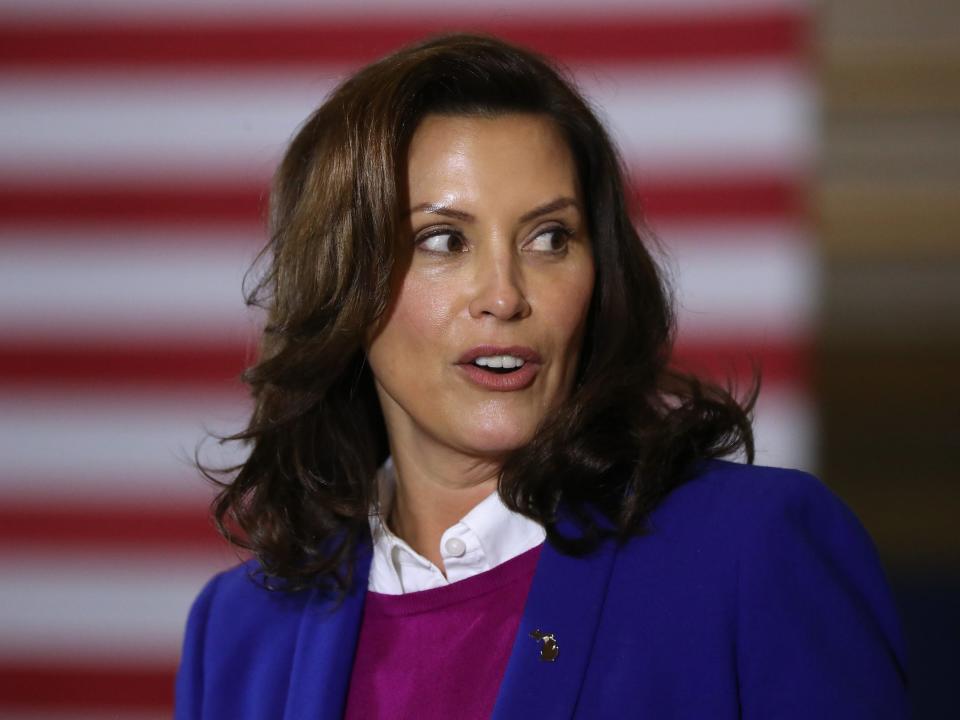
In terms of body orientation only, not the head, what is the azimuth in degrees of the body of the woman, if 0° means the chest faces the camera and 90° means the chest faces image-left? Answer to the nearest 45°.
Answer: approximately 45°
